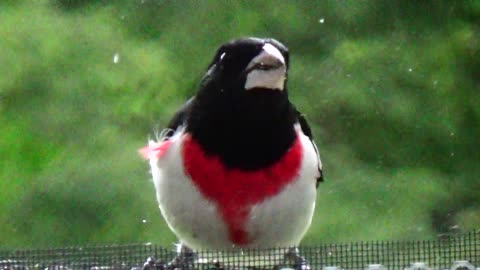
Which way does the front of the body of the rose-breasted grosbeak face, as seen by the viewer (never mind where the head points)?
toward the camera
